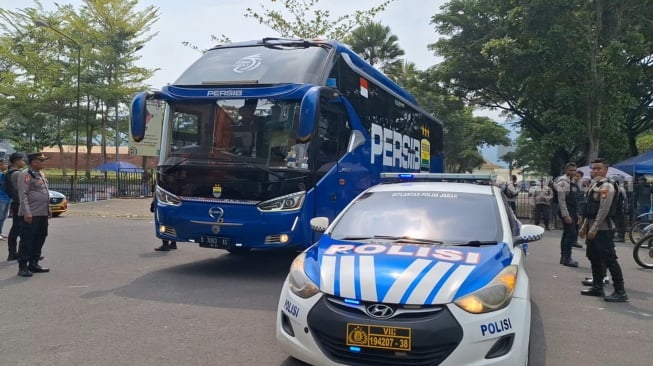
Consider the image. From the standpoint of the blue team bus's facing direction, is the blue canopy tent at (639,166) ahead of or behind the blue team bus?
behind

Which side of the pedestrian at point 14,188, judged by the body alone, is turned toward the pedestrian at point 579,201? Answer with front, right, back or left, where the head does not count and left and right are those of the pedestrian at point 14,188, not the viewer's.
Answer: front

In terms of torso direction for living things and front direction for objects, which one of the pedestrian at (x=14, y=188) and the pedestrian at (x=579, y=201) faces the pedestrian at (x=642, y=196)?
the pedestrian at (x=14, y=188)

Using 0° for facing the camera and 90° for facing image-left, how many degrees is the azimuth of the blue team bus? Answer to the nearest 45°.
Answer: approximately 45°

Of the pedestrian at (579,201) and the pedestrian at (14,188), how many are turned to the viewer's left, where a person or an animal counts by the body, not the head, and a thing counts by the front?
1

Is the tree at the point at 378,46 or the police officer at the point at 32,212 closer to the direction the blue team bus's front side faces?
the police officer

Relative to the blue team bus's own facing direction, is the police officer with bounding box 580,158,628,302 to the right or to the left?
on its left

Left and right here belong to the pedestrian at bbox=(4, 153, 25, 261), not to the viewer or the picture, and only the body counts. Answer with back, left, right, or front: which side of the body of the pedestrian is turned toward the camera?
right

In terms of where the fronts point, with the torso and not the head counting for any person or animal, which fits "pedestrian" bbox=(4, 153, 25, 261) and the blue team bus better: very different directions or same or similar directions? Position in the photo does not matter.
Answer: very different directions

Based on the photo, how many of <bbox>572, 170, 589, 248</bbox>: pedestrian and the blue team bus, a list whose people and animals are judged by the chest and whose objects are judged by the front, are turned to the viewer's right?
0

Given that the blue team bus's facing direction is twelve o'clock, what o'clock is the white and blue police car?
The white and blue police car is roughly at 10 o'clock from the blue team bus.
